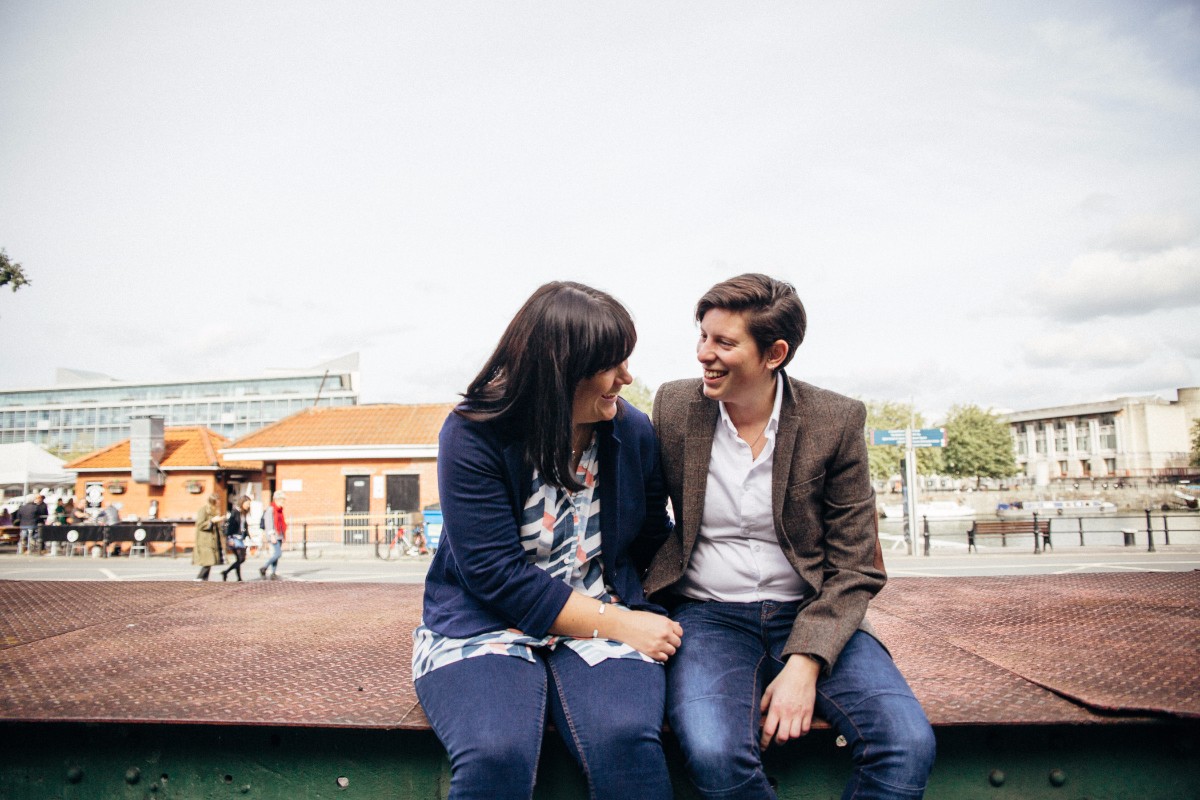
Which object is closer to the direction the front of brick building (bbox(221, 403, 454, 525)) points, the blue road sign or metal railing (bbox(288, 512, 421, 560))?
the metal railing

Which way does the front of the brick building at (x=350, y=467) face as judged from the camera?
facing the viewer

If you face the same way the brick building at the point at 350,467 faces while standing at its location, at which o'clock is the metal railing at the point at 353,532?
The metal railing is roughly at 12 o'clock from the brick building.

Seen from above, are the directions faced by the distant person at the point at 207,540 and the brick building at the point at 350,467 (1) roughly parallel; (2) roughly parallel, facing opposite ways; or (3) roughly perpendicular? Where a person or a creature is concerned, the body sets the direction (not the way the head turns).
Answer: roughly perpendicular

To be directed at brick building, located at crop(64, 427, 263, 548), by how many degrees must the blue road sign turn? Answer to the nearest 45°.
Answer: approximately 90° to its right

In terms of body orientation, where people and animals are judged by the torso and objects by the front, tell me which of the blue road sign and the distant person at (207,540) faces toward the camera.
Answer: the blue road sign

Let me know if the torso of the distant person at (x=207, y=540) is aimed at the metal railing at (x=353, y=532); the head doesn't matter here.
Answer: no

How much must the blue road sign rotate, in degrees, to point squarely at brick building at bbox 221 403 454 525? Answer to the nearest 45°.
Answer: approximately 90° to its right

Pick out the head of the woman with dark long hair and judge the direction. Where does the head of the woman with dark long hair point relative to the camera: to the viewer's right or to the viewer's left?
to the viewer's right

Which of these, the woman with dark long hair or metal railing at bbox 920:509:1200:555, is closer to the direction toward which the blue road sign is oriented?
the woman with dark long hair

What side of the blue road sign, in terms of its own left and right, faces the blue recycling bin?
right
